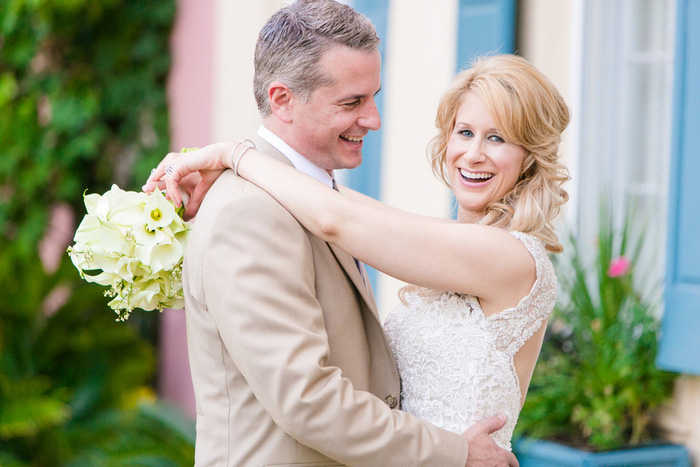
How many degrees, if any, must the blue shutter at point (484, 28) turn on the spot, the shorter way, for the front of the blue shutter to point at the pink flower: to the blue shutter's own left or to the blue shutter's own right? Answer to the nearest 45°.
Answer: approximately 45° to the blue shutter's own left

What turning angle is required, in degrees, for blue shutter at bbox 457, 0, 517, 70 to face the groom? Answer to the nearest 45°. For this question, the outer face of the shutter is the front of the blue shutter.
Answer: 0° — it already faces them

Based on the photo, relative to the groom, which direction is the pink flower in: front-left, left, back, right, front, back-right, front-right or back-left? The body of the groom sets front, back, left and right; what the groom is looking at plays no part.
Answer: front-left

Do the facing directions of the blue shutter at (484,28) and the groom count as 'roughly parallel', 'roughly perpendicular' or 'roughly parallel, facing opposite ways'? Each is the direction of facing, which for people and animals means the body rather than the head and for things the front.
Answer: roughly perpendicular

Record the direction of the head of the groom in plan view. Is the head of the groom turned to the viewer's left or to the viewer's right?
to the viewer's right

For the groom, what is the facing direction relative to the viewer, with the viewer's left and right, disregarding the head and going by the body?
facing to the right of the viewer
